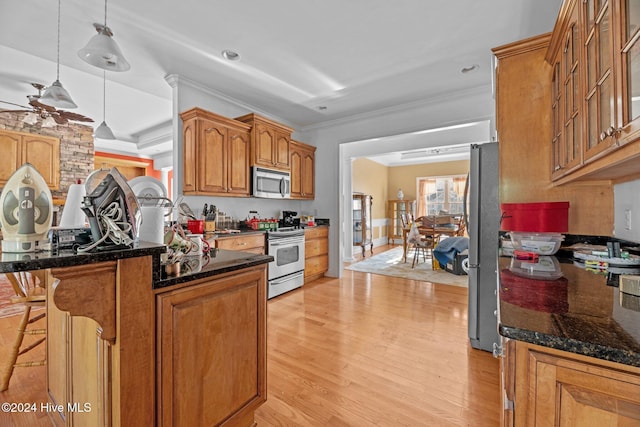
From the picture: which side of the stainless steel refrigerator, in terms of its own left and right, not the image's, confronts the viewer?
left

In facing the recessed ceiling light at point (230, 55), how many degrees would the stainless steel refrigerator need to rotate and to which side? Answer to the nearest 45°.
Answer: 0° — it already faces it

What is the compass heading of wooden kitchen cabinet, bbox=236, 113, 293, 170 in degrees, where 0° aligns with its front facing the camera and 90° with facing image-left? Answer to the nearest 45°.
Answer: approximately 315°

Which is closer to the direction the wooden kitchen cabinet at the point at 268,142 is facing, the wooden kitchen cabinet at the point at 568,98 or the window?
the wooden kitchen cabinet

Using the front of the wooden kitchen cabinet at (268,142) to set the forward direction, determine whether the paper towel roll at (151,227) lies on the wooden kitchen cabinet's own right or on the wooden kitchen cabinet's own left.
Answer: on the wooden kitchen cabinet's own right

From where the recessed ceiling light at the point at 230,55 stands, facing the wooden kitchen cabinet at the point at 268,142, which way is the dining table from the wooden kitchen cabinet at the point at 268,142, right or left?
right

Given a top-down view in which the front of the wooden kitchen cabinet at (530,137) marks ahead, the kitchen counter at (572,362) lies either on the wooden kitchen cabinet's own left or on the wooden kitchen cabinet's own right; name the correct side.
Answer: on the wooden kitchen cabinet's own left

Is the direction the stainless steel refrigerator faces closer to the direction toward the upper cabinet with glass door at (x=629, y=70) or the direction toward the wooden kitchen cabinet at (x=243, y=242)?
the wooden kitchen cabinet

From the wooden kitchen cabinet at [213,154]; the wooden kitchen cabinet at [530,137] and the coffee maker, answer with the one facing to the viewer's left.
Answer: the wooden kitchen cabinet at [530,137]

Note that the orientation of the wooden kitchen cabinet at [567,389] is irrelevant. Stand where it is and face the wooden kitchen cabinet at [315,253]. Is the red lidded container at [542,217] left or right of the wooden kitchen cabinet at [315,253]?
right

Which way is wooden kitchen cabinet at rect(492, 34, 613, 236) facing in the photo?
to the viewer's left

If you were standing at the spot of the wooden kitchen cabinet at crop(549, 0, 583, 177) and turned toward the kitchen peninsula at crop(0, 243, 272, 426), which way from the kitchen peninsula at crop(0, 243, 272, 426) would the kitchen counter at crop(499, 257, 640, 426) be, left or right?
left
